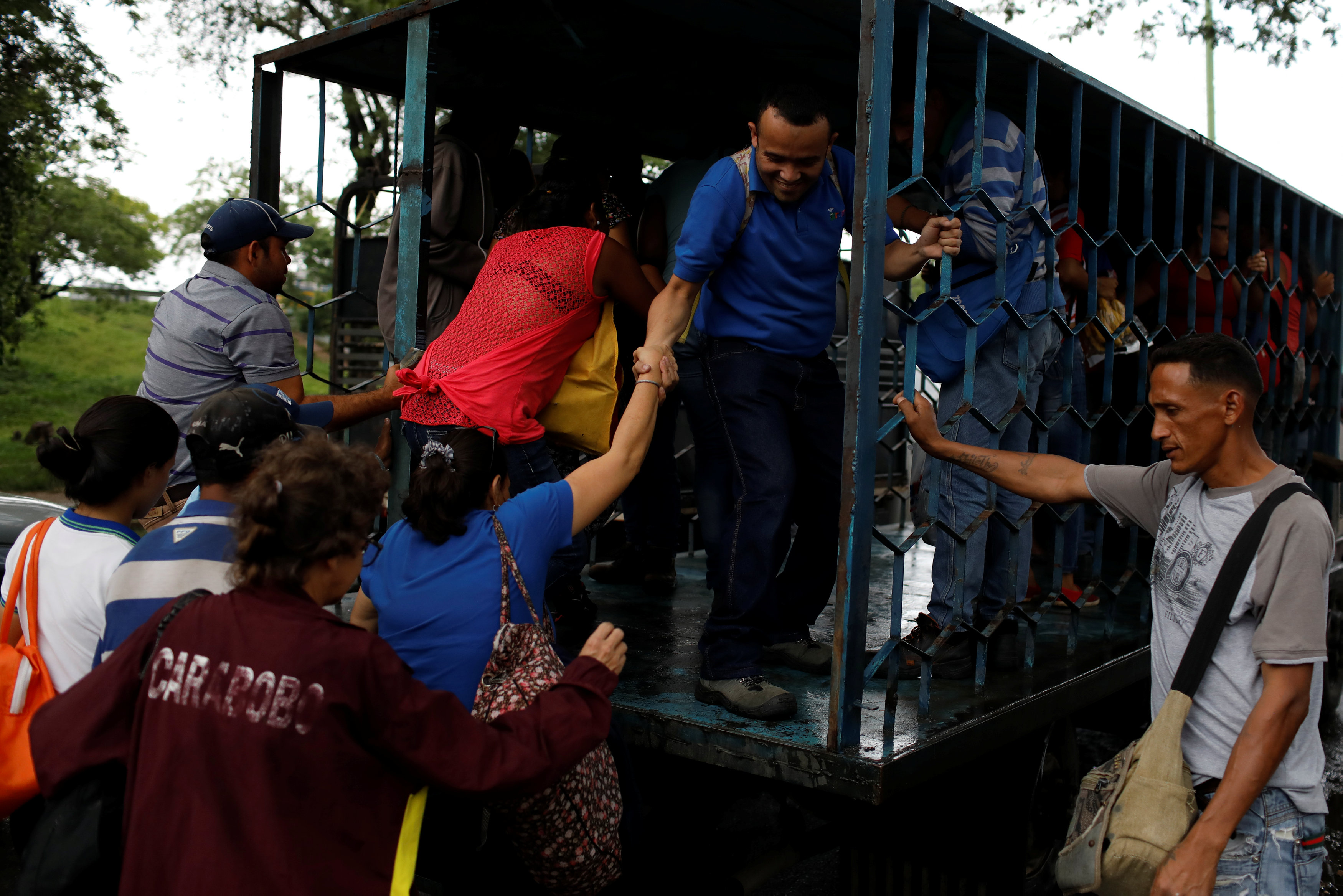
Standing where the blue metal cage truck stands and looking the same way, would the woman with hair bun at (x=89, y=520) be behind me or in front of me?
behind

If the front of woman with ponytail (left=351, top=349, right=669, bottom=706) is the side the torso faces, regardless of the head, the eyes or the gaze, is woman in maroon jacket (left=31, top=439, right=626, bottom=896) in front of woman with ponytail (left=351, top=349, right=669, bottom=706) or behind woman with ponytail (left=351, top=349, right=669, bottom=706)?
behind

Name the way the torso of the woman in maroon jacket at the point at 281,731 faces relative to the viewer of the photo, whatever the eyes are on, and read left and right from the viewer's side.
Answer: facing away from the viewer and to the right of the viewer

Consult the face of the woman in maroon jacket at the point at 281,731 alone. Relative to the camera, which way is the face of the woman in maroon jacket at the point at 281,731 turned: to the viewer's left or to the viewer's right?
to the viewer's right

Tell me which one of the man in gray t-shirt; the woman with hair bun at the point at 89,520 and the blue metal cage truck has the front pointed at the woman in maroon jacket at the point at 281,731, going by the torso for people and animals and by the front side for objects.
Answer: the man in gray t-shirt

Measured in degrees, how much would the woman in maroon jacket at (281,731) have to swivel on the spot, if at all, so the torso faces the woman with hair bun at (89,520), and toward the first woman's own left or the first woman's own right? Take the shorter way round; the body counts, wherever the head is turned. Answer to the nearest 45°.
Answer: approximately 90° to the first woman's own left

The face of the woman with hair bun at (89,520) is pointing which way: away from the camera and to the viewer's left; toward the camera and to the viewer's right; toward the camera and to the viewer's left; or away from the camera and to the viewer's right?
away from the camera and to the viewer's right

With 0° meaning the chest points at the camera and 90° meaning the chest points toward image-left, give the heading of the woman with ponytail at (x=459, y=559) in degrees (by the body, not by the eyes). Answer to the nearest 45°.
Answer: approximately 225°
